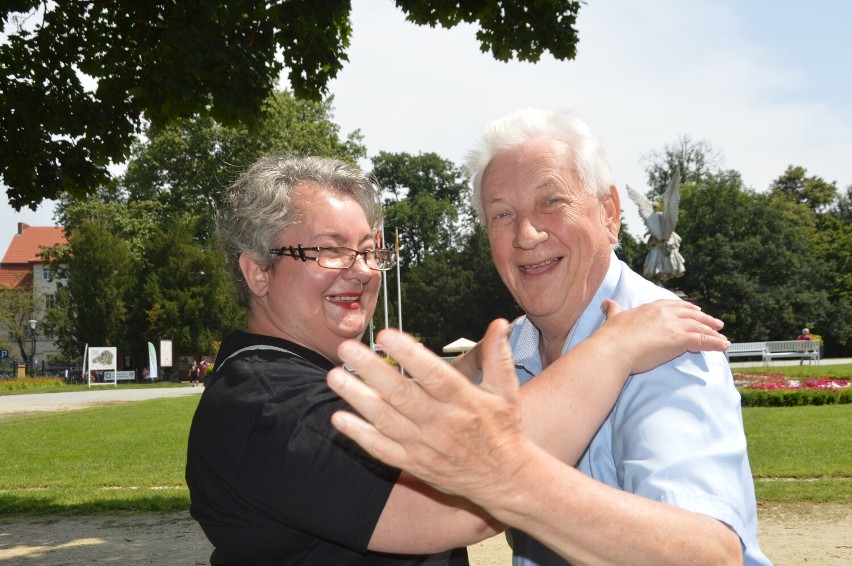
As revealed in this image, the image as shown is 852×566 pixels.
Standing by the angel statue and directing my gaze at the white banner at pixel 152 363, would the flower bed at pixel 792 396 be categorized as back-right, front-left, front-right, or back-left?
back-left

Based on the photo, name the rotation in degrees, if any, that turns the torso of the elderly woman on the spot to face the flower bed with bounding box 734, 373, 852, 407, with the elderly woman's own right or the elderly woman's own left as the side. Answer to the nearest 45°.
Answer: approximately 45° to the elderly woman's own left

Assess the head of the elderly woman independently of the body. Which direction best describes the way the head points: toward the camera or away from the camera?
toward the camera

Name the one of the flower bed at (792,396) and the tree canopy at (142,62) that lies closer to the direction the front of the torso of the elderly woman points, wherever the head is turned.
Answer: the flower bed

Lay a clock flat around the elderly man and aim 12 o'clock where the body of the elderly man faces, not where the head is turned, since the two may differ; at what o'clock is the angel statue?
The angel statue is roughly at 5 o'clock from the elderly man.

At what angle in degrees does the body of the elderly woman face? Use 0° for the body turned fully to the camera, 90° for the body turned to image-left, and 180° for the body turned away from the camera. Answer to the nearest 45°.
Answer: approximately 270°
